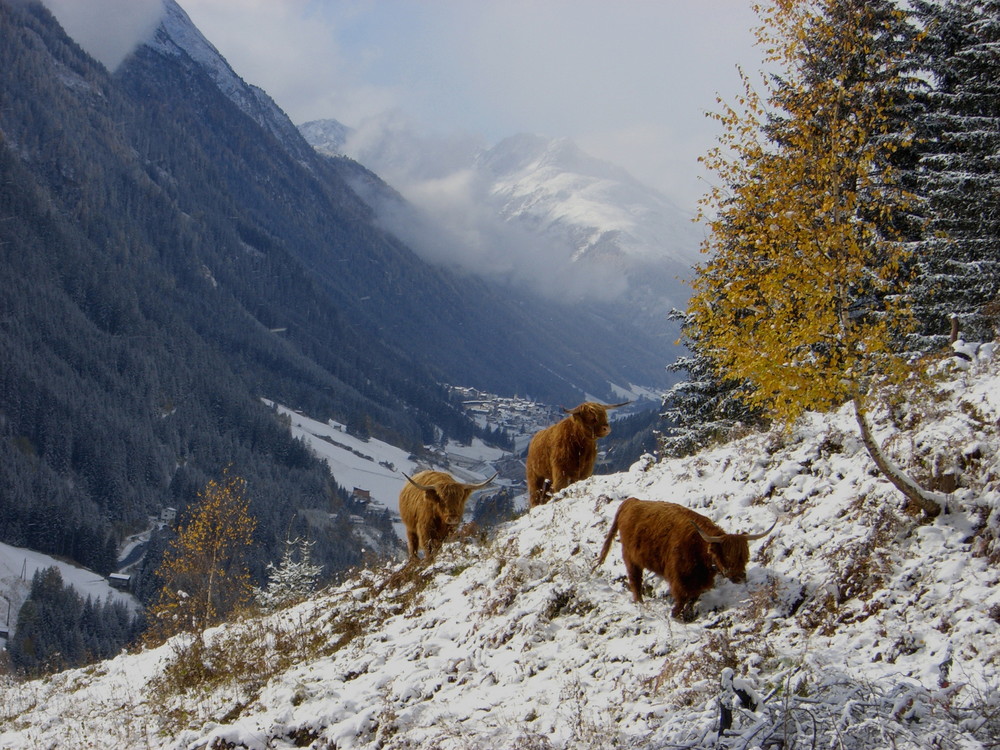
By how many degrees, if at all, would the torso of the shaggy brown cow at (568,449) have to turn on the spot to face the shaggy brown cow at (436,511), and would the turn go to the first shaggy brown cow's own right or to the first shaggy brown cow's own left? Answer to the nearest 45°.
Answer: approximately 90° to the first shaggy brown cow's own right

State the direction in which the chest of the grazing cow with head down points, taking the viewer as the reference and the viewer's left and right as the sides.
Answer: facing the viewer and to the right of the viewer

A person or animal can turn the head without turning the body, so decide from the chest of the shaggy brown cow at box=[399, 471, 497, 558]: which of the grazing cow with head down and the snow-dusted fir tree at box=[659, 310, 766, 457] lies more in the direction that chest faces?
the grazing cow with head down

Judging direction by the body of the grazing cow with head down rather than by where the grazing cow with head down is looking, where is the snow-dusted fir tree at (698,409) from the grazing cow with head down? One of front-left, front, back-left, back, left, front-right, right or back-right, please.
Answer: back-left

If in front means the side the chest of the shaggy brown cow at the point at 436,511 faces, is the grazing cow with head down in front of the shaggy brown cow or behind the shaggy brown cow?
in front
